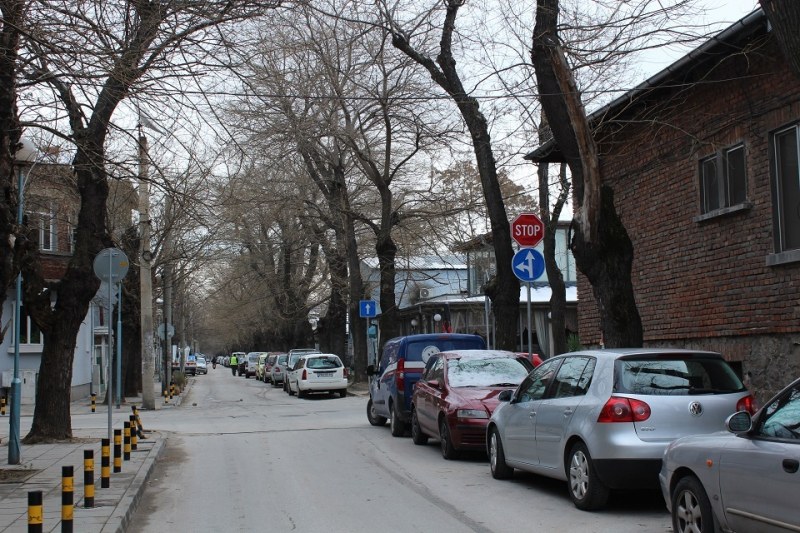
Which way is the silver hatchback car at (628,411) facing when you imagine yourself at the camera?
facing away from the viewer and to the left of the viewer

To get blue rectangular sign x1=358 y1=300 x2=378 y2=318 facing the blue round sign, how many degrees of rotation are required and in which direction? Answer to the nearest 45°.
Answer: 0° — it already faces it

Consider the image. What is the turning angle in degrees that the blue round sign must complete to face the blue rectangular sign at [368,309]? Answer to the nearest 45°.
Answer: approximately 180°

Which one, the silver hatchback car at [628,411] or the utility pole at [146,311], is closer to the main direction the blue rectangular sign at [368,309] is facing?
the silver hatchback car

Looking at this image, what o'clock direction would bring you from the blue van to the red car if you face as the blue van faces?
The red car is roughly at 7 o'clock from the blue van.

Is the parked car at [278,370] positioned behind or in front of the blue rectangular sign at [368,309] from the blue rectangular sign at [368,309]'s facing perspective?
behind

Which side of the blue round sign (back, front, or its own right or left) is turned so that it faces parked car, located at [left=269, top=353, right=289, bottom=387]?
back

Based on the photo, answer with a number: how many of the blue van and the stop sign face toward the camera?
1

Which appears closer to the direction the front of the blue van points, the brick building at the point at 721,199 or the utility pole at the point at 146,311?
the utility pole

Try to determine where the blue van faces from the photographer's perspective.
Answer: facing away from the viewer and to the left of the viewer
